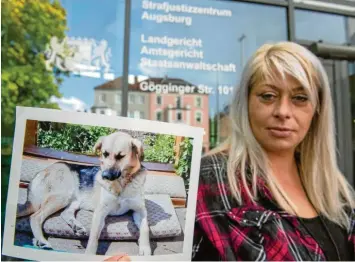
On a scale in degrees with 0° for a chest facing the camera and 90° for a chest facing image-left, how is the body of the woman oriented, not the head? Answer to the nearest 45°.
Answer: approximately 315°

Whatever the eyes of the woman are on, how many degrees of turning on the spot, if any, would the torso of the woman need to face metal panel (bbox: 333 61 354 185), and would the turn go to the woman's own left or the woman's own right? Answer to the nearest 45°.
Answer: approximately 135° to the woman's own left

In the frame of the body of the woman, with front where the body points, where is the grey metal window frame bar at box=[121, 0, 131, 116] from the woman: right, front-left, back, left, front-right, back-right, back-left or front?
back

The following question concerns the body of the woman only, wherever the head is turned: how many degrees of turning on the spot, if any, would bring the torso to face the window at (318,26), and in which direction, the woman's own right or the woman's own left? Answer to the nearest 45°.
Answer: approximately 135° to the woman's own left

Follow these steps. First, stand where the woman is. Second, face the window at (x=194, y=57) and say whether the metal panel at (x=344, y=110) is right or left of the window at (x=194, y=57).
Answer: right
